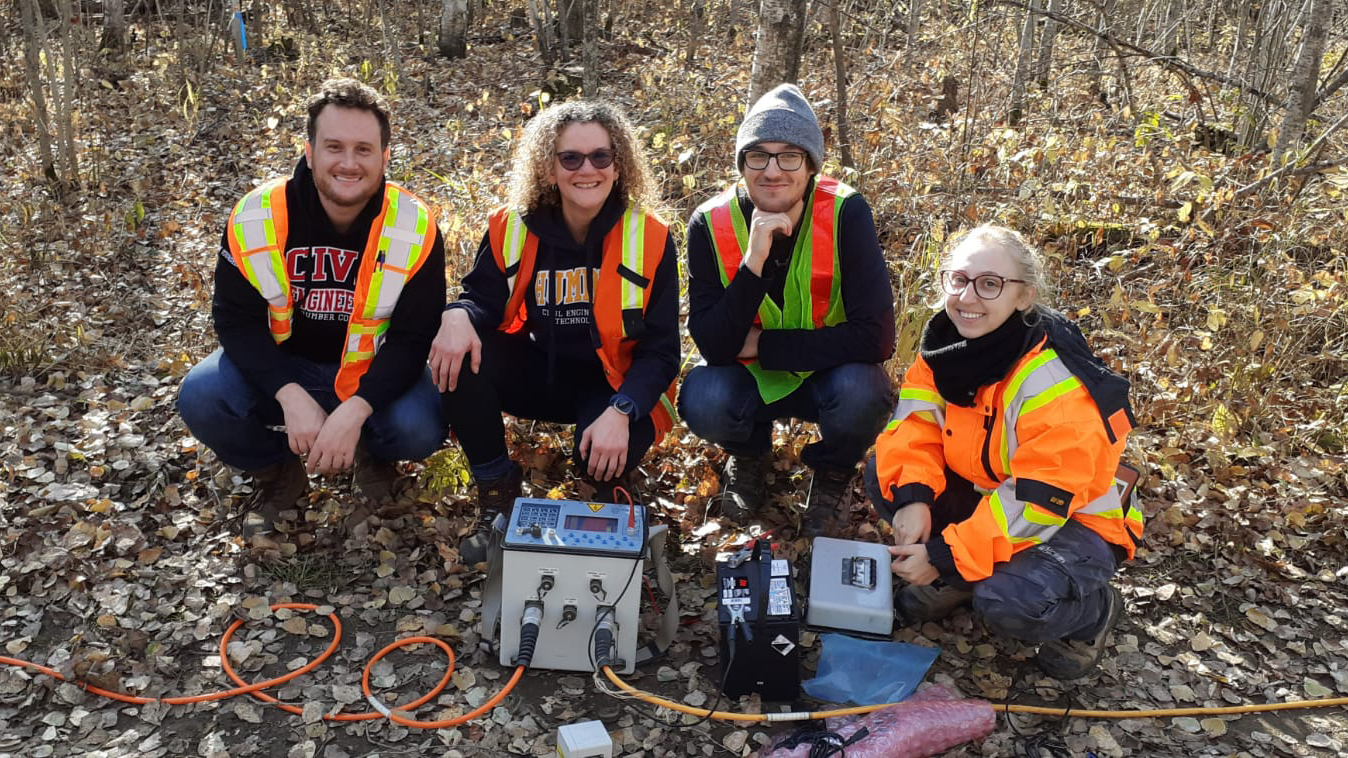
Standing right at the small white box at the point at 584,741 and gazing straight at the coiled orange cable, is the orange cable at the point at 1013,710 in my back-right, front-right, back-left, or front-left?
back-right

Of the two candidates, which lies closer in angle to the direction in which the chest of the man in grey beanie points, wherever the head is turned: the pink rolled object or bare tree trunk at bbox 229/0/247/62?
the pink rolled object

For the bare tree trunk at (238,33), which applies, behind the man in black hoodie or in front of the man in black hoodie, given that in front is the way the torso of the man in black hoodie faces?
behind

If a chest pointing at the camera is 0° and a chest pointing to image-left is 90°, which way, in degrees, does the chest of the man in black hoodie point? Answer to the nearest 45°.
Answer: approximately 0°

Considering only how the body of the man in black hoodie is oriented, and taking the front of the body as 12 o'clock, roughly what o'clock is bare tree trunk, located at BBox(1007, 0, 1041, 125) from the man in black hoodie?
The bare tree trunk is roughly at 8 o'clock from the man in black hoodie.

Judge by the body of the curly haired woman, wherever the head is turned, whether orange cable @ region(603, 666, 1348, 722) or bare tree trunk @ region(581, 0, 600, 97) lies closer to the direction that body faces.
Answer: the orange cable

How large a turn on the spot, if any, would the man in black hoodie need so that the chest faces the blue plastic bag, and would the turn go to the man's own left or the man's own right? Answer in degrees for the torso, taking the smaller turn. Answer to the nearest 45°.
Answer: approximately 45° to the man's own left

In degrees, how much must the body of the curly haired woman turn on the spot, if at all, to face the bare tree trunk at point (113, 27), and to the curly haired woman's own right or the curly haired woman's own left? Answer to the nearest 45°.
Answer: approximately 135° to the curly haired woman's own right

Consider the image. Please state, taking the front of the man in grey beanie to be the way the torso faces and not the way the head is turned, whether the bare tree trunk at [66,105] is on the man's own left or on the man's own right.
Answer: on the man's own right

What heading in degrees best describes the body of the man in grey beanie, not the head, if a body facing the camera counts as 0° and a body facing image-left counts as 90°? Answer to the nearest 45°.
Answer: approximately 0°

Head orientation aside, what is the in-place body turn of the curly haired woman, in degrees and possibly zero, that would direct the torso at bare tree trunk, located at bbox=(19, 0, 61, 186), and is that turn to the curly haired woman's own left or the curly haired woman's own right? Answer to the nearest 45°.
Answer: approximately 135° to the curly haired woman's own right

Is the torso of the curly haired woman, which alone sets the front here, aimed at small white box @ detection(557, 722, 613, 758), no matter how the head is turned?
yes
